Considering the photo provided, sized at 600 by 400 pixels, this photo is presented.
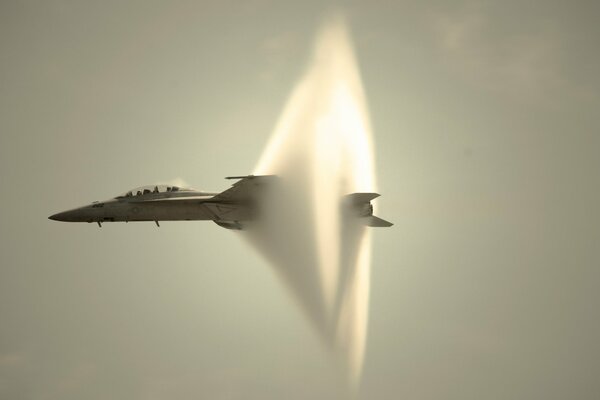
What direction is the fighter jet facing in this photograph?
to the viewer's left
